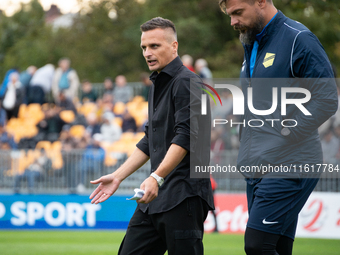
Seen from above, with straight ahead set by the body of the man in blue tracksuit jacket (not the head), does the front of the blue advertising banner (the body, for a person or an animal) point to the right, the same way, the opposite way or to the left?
to the left

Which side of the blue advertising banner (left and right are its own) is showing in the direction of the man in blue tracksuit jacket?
front

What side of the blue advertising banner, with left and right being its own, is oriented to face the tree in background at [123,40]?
back

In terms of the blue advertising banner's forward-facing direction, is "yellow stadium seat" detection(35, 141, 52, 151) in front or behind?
behind

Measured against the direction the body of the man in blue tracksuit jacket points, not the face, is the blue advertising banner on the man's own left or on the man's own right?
on the man's own right

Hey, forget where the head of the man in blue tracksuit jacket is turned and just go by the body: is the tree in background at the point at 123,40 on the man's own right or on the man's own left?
on the man's own right

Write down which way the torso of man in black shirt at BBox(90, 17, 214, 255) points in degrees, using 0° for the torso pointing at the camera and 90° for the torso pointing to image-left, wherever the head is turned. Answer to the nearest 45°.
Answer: approximately 45°

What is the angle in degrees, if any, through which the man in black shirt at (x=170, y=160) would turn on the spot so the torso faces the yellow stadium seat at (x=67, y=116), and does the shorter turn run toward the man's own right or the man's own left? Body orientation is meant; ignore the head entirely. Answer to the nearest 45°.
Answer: approximately 135° to the man's own right

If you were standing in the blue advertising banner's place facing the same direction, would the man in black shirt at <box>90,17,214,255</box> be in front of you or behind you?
in front

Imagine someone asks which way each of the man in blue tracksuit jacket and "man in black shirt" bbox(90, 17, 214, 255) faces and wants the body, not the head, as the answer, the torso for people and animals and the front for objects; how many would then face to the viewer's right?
0

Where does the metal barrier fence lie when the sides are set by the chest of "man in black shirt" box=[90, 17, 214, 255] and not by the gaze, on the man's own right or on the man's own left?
on the man's own right

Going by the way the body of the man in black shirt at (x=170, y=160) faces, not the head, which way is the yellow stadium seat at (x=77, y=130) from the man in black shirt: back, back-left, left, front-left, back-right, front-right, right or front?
back-right
